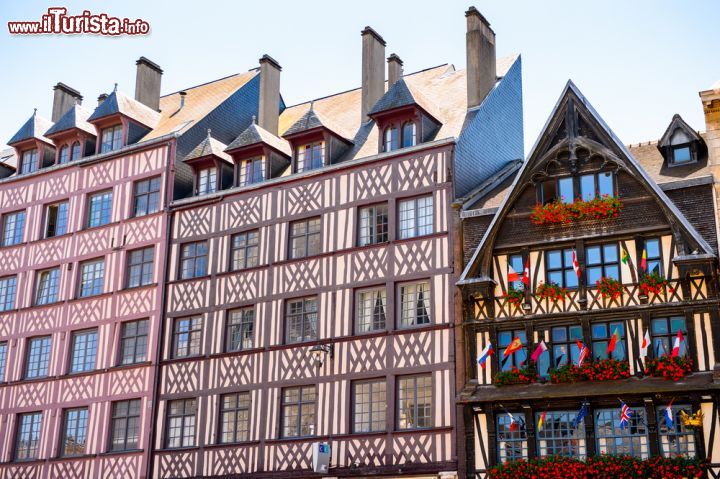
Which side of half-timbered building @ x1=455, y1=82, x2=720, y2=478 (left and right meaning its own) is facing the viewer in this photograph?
front
